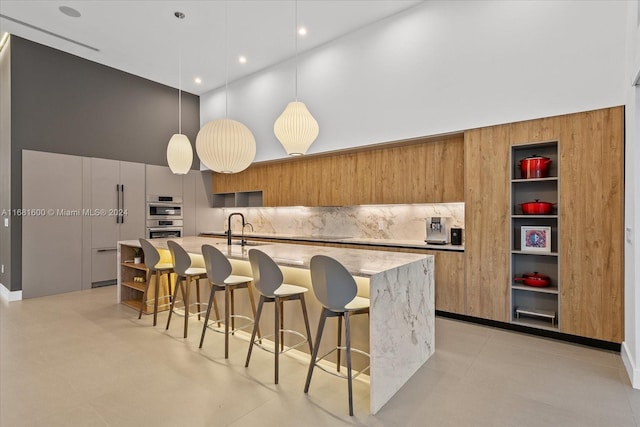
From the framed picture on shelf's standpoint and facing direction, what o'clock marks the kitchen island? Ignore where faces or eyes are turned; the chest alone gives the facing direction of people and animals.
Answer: The kitchen island is roughly at 1 o'clock from the framed picture on shelf.

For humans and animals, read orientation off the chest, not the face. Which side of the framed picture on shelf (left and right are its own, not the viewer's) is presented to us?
front

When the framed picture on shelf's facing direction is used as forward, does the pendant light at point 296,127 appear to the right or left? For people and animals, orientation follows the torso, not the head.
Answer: on its right

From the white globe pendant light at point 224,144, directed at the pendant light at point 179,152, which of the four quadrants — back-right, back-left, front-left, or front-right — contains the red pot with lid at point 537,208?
back-right

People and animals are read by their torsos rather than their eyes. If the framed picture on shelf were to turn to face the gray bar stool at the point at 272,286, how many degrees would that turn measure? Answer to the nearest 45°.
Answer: approximately 45° to its right

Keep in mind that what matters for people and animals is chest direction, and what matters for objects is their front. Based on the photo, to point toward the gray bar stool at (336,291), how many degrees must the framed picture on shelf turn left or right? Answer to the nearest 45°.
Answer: approximately 45° to its right

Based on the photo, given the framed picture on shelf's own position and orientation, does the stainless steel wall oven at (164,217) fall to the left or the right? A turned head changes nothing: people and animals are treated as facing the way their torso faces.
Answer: on its right

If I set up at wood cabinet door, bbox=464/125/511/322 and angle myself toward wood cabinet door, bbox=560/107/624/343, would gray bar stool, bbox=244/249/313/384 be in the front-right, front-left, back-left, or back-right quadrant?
back-right

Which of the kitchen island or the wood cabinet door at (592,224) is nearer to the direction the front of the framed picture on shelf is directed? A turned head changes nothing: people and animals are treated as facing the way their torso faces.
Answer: the kitchen island

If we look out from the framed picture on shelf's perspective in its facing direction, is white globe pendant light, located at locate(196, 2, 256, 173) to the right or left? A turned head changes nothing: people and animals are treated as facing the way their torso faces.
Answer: on its right

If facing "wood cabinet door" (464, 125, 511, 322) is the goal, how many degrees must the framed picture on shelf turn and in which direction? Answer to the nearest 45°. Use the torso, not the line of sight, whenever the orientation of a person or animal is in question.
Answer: approximately 90° to its right
